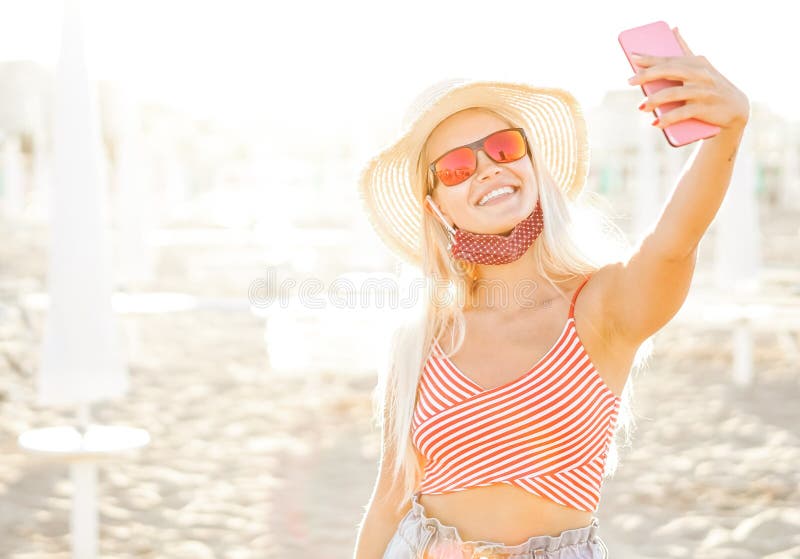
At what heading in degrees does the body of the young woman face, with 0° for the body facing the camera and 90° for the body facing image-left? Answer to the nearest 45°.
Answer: approximately 0°

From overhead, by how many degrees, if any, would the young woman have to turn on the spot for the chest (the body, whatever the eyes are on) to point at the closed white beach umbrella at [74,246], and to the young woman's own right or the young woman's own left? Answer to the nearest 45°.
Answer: approximately 135° to the young woman's own right
